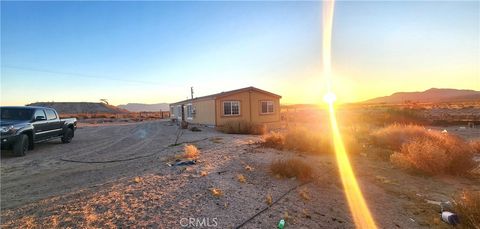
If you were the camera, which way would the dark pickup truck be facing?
facing the viewer and to the left of the viewer

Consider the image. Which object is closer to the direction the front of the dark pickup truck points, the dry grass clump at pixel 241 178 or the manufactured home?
the dry grass clump

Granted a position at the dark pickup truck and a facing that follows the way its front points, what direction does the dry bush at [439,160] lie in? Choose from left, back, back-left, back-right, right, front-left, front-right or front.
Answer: left

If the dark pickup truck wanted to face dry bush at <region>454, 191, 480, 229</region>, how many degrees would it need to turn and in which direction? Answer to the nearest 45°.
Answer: approximately 90° to its left

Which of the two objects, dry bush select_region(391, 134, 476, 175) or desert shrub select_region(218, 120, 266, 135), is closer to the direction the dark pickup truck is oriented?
the dry bush
